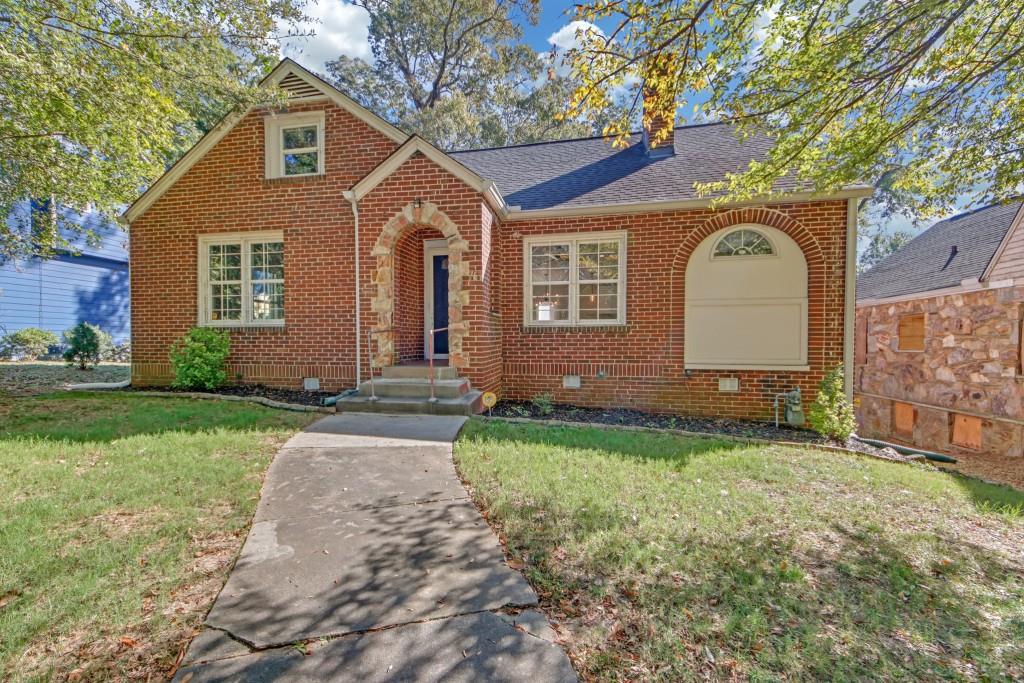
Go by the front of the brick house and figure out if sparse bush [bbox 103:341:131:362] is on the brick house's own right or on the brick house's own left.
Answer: on the brick house's own right

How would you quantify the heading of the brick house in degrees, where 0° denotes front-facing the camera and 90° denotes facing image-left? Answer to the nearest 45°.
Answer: approximately 0°

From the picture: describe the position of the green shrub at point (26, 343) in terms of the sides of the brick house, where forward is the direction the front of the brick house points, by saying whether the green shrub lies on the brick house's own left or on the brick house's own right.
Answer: on the brick house's own right

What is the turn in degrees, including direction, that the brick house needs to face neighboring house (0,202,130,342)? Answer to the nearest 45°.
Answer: approximately 135° to its right

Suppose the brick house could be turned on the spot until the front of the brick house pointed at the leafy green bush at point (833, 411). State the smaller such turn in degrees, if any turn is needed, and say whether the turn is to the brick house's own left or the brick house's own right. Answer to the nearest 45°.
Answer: approximately 90° to the brick house's own left

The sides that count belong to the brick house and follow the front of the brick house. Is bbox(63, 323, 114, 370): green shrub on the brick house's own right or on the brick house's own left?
on the brick house's own right
